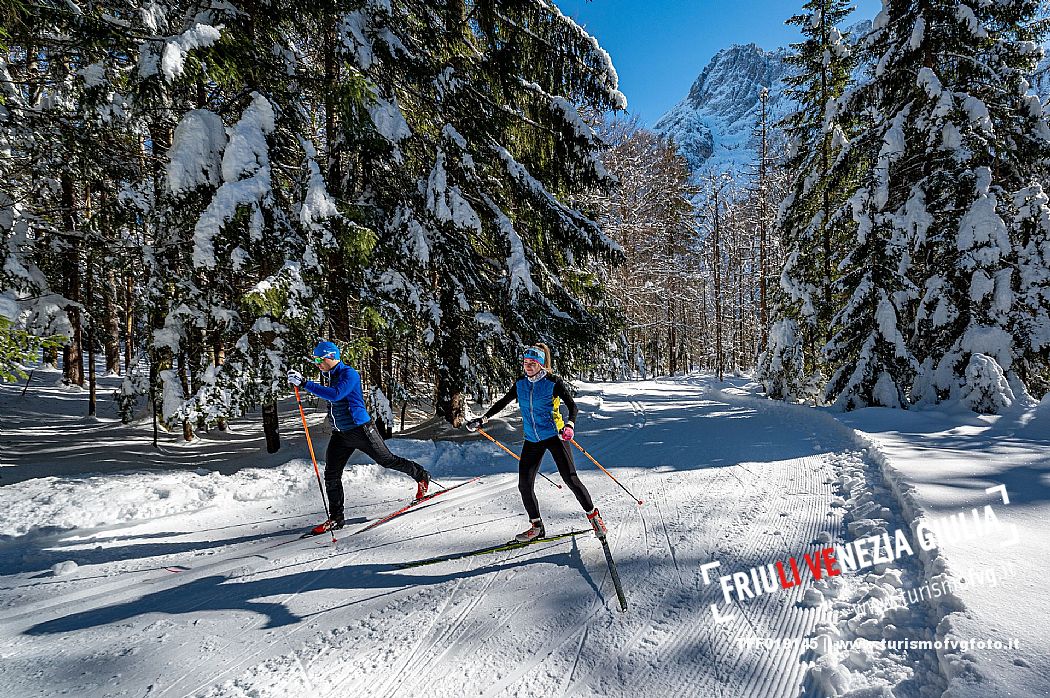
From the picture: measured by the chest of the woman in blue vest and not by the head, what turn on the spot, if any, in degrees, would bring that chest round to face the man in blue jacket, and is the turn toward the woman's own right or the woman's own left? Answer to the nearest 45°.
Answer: approximately 45° to the woman's own right

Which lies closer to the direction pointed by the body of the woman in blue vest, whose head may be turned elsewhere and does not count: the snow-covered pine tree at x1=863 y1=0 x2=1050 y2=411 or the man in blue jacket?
the man in blue jacket

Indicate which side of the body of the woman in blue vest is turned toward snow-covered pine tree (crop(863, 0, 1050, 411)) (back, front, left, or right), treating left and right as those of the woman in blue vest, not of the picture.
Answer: back

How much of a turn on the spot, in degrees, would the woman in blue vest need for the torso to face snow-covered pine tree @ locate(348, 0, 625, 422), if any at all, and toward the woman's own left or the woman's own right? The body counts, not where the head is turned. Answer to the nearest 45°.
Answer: approximately 135° to the woman's own right

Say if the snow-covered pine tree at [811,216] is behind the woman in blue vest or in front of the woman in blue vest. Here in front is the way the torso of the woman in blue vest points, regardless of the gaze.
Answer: behind

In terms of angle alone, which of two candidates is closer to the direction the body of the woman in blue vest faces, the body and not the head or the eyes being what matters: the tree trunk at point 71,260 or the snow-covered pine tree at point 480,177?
the tree trunk

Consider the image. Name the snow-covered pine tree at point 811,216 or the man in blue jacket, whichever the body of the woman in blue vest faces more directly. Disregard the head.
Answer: the man in blue jacket

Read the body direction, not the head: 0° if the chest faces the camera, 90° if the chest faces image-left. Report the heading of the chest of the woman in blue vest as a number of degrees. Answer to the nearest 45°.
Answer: approximately 45°
